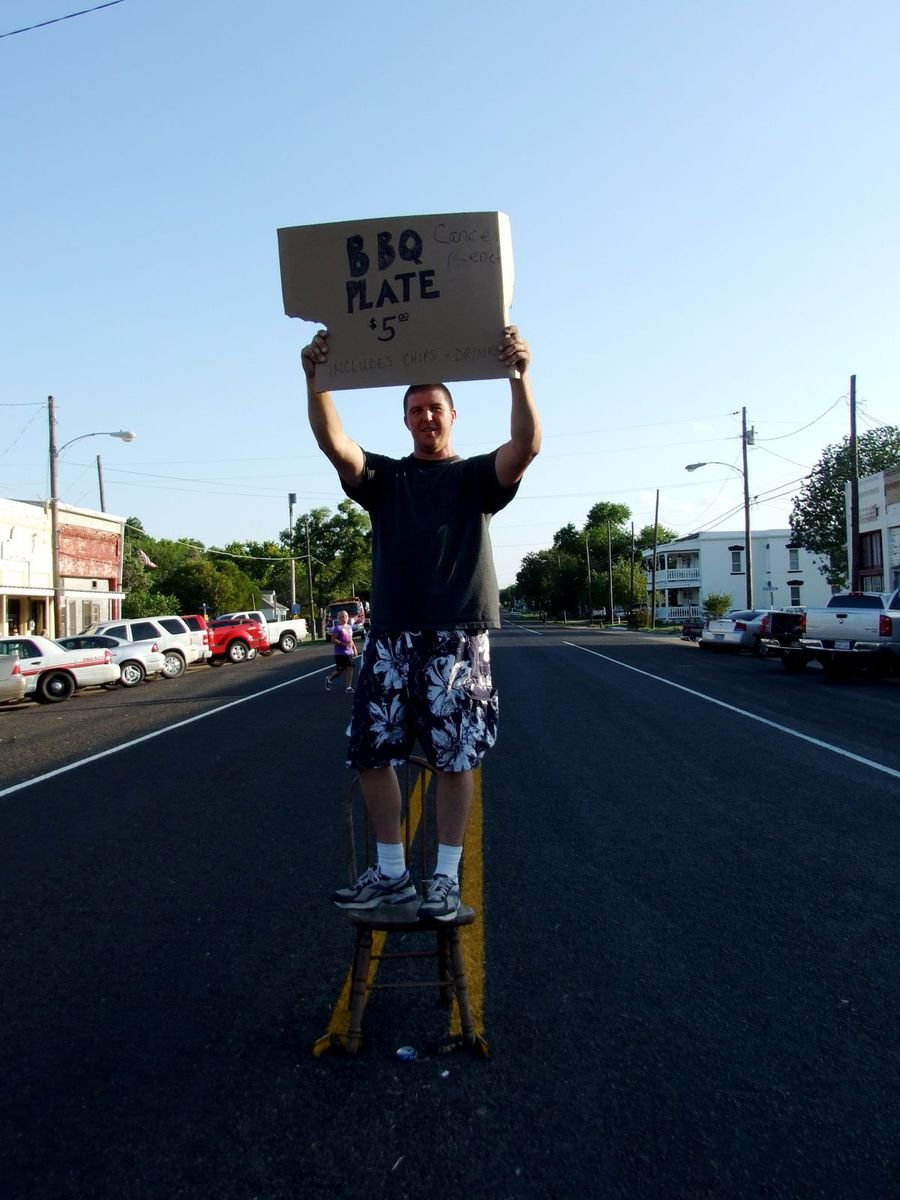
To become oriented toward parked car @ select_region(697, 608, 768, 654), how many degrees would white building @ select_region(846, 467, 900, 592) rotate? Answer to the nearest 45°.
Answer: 0° — it already faces it

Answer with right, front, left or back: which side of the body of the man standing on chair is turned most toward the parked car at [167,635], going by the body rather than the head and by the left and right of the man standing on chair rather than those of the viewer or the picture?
back

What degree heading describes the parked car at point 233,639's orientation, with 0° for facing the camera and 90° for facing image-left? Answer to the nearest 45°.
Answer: approximately 45°

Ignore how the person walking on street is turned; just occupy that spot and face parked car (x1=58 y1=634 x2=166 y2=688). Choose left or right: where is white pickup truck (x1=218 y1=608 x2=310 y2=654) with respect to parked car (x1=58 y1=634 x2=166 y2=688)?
right

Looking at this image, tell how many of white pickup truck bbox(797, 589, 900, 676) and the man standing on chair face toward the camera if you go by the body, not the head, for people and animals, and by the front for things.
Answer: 1

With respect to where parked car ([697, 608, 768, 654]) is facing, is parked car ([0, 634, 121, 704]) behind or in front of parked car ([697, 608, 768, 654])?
behind

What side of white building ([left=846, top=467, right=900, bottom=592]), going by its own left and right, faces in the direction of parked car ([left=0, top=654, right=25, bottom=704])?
front

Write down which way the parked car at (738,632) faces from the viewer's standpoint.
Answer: facing away from the viewer and to the right of the viewer

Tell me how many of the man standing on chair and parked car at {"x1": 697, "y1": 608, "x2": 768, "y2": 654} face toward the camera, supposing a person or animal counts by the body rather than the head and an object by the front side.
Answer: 1

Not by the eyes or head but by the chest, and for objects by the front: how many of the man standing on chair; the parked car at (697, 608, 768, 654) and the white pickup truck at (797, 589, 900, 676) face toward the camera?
1
